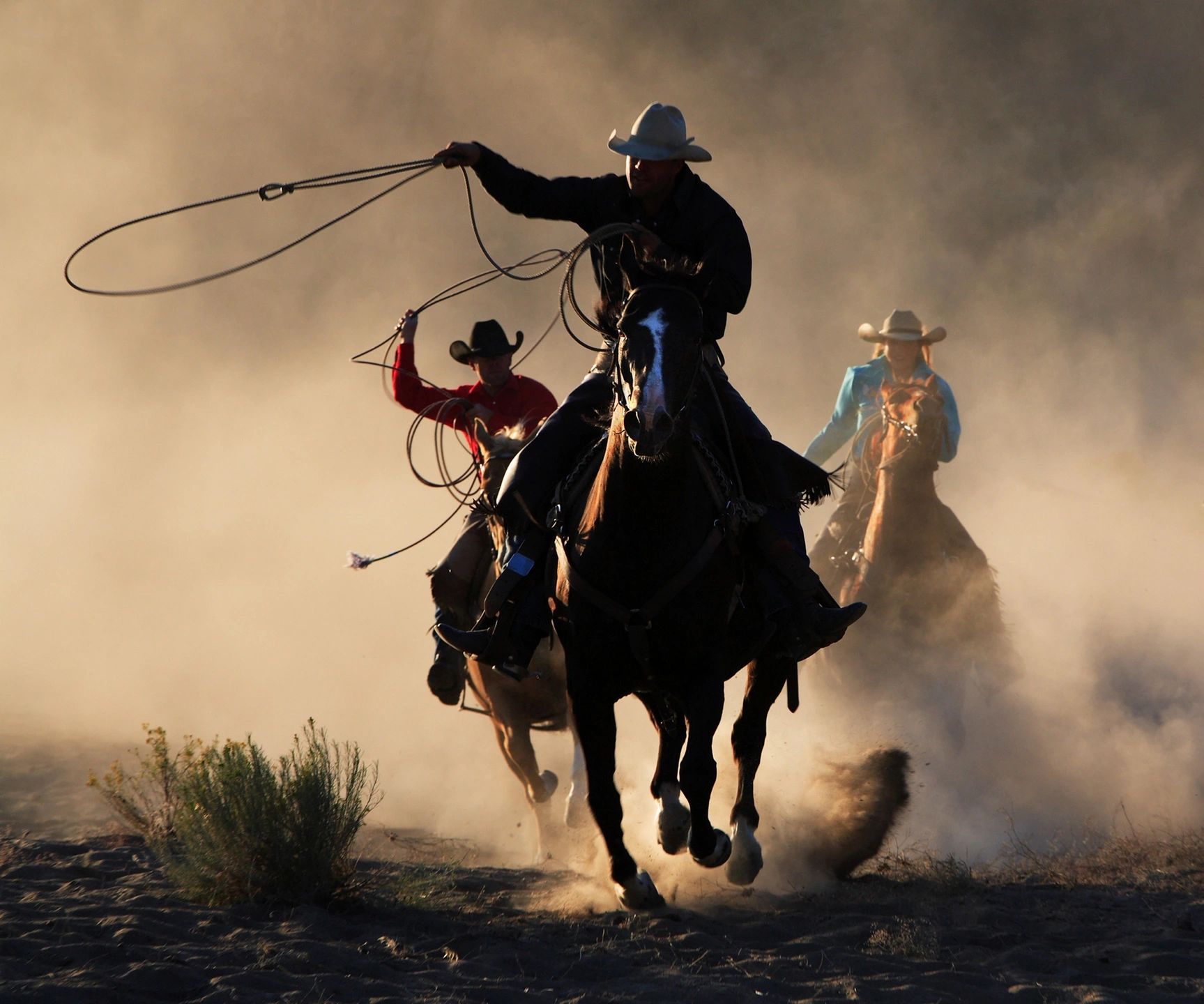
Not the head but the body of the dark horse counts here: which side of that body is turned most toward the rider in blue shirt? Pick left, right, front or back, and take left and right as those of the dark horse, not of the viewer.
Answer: back

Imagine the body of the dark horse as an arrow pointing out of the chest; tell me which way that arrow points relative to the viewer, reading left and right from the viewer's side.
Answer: facing the viewer

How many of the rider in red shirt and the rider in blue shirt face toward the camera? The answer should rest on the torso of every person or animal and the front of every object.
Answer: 2

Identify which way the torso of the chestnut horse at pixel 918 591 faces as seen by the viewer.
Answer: toward the camera

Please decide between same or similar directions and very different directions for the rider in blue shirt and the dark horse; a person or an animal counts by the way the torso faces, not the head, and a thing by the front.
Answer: same or similar directions

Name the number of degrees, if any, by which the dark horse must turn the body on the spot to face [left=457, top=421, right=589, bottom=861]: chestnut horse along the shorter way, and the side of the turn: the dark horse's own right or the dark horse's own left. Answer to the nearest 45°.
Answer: approximately 180°

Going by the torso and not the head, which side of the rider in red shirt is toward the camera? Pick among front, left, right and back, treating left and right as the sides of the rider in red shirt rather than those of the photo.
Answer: front

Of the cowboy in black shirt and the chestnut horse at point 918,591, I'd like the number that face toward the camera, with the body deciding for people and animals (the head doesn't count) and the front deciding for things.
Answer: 2

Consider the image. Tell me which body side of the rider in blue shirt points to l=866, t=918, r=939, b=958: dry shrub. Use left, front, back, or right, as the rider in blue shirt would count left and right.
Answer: front

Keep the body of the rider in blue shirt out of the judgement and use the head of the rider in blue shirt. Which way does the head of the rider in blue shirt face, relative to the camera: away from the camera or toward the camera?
toward the camera

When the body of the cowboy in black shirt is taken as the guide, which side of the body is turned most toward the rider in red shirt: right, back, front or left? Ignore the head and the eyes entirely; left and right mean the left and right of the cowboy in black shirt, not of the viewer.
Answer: back

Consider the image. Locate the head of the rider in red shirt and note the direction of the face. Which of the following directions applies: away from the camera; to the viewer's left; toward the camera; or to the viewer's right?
toward the camera
